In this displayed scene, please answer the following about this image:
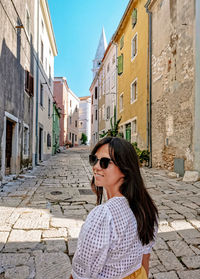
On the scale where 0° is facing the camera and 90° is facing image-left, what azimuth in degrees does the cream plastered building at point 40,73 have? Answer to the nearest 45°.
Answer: approximately 270°

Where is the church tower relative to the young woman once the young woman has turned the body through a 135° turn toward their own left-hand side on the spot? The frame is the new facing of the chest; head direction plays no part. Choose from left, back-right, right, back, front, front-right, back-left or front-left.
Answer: back

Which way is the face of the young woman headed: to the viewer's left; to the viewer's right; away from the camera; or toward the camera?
to the viewer's left

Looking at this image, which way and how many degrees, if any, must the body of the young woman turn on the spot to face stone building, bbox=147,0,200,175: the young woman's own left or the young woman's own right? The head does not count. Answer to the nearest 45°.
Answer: approximately 45° to the young woman's own right

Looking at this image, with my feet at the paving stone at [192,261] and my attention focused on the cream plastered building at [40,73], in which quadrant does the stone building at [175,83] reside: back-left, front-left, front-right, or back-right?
front-right

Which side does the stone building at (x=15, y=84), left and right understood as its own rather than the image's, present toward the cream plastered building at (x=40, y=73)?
left

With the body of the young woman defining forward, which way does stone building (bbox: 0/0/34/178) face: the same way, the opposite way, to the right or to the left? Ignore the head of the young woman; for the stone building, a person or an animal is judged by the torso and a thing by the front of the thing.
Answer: to the right

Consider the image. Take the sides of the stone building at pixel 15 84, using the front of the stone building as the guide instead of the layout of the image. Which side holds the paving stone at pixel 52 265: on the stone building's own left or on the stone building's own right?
on the stone building's own right

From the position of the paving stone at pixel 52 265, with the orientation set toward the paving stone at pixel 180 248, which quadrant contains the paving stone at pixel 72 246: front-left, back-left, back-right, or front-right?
front-left

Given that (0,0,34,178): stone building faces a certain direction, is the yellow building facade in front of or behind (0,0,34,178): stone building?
in front

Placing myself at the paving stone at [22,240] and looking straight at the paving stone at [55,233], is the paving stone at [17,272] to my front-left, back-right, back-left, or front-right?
back-right

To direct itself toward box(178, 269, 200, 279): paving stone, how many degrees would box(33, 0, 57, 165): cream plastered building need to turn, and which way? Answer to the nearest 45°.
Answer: approximately 90° to its right

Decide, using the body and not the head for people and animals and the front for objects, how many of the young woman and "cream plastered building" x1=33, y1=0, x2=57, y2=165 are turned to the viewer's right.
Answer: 1

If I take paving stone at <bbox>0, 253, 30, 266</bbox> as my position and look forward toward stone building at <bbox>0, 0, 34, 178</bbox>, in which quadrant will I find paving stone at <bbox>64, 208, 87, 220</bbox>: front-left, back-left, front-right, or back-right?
front-right

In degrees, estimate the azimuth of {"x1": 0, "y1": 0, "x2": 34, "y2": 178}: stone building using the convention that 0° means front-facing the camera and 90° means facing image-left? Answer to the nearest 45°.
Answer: approximately 270°
